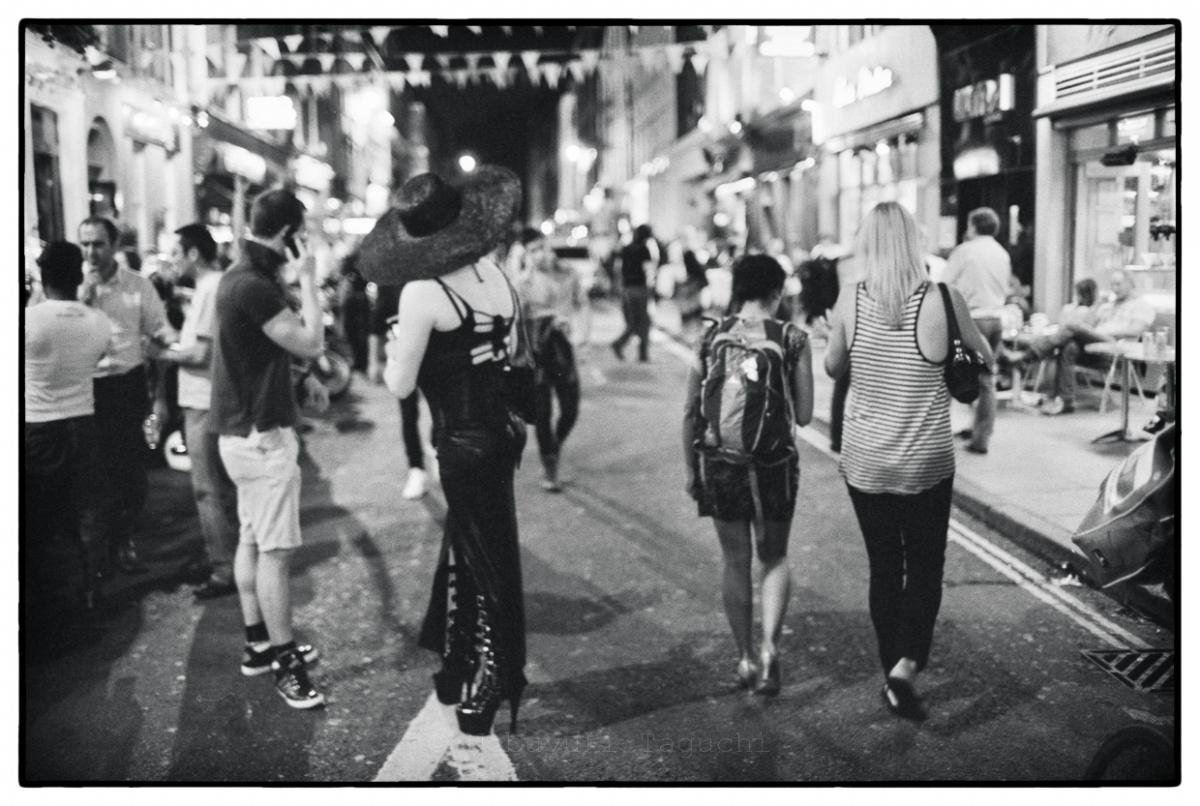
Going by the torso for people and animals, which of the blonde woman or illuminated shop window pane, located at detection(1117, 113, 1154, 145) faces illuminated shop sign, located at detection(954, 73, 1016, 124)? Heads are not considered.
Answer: the blonde woman

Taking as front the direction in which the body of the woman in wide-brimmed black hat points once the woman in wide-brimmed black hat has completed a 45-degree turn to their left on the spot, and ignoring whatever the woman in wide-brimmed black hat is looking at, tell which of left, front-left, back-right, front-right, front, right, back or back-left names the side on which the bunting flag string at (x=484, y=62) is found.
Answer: right

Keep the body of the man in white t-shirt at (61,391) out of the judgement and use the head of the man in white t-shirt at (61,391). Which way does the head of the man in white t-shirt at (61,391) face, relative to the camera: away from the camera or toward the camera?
away from the camera

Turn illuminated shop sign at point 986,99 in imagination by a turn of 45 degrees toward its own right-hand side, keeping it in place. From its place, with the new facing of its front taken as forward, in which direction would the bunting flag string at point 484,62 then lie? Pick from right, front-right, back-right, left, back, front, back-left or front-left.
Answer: front

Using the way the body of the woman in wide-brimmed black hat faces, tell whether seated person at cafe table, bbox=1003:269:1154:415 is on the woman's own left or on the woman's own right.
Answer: on the woman's own right

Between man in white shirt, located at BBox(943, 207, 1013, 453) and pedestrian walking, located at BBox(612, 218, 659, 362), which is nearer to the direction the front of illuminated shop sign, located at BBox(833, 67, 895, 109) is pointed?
the pedestrian walking

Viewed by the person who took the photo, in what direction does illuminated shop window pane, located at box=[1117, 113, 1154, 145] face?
facing the viewer and to the left of the viewer

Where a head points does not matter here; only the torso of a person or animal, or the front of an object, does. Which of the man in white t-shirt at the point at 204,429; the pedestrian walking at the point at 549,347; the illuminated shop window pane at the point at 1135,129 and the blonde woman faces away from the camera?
the blonde woman

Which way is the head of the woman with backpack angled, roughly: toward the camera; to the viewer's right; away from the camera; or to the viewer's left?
away from the camera

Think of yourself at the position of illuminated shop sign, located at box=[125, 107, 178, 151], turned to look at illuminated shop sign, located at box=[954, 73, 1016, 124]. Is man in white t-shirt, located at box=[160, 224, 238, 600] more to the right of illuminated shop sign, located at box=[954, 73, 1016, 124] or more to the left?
right

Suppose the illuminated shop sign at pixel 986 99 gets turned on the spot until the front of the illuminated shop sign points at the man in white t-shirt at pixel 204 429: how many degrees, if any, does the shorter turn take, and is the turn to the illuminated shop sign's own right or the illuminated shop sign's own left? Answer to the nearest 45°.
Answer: approximately 45° to the illuminated shop sign's own left

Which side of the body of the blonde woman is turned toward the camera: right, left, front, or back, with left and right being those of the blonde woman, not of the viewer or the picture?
back
